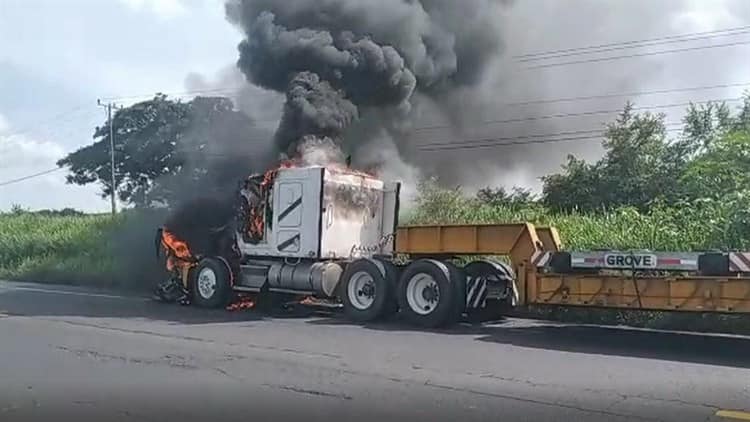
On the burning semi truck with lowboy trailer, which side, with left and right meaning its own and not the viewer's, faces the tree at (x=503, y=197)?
right

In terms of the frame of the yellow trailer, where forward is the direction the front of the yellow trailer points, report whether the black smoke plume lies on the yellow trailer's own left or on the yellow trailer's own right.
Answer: on the yellow trailer's own right

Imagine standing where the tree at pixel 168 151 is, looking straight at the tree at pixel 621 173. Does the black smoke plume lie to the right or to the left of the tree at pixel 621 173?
right

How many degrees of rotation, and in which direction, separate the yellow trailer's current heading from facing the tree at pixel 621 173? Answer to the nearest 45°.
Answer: approximately 90° to its right

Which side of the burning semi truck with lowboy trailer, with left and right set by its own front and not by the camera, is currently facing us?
left

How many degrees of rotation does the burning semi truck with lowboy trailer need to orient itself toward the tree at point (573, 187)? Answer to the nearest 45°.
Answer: approximately 90° to its right

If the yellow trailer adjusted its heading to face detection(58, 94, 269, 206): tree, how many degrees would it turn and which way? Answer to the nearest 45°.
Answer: approximately 45° to its right

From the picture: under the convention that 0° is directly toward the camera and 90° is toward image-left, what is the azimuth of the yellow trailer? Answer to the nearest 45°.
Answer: approximately 90°
